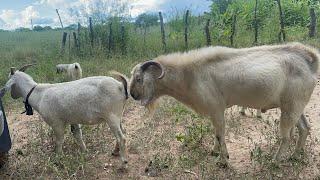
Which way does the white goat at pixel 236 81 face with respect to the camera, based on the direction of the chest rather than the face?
to the viewer's left

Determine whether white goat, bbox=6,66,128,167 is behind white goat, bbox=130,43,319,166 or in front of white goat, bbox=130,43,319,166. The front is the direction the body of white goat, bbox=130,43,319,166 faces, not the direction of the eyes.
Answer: in front

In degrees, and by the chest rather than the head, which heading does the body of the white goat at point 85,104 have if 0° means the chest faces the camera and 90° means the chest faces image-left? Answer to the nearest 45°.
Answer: approximately 90°

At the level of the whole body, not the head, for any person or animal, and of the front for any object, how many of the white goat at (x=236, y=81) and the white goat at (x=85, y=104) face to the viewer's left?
2

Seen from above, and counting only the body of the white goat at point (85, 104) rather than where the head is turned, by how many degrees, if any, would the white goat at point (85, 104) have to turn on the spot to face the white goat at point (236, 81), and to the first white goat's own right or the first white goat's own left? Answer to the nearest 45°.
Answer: approximately 180°
